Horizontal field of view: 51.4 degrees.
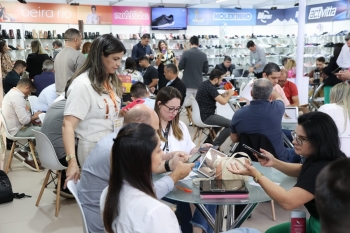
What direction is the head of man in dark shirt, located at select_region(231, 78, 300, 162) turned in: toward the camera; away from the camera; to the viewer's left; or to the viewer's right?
away from the camera

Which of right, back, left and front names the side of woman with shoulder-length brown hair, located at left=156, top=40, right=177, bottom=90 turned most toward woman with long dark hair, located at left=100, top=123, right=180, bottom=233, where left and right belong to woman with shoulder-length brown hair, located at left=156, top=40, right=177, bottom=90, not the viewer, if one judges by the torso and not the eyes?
front

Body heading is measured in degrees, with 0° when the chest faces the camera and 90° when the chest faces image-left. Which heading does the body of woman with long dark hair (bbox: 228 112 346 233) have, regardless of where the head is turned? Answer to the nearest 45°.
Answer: approximately 90°

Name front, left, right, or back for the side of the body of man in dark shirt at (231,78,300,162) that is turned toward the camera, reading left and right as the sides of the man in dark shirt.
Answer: back

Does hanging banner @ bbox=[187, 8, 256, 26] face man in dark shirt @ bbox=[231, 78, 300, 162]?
yes

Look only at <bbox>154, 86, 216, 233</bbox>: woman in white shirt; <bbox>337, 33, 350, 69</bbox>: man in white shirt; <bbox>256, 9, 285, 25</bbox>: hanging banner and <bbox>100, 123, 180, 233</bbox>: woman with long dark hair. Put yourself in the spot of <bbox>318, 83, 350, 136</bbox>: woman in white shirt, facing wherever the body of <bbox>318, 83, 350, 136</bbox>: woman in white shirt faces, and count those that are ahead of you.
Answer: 2

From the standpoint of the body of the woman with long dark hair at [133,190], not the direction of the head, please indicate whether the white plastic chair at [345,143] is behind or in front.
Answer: in front

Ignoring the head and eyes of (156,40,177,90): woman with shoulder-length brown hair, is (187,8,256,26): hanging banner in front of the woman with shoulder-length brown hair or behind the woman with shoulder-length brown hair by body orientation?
behind

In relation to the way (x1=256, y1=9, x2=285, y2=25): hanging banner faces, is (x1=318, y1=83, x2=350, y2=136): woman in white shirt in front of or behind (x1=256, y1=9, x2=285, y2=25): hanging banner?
in front

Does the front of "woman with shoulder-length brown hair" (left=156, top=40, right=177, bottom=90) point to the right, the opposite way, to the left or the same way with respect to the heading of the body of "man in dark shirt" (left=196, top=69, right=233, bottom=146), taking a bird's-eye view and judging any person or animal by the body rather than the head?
to the right

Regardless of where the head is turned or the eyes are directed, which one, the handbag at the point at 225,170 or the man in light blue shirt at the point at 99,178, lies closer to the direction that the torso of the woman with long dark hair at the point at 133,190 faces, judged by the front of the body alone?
the handbag

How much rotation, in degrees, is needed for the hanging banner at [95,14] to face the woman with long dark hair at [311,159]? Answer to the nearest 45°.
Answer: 0° — it already faces them

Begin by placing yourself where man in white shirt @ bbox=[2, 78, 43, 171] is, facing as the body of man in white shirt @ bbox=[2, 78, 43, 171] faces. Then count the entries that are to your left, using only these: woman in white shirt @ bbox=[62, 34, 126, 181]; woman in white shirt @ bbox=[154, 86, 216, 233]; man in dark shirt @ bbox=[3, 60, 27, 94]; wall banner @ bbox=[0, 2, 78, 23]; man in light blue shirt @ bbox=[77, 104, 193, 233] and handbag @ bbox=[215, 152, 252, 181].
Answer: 2

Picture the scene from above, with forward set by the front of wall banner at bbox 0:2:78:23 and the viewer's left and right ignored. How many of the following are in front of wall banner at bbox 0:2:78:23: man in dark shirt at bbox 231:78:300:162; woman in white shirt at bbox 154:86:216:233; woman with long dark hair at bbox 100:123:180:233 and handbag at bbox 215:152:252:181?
4

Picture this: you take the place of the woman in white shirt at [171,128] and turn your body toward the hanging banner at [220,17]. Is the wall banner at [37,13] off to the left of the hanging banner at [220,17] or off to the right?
left

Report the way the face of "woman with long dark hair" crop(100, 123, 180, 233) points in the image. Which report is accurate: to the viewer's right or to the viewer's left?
to the viewer's right

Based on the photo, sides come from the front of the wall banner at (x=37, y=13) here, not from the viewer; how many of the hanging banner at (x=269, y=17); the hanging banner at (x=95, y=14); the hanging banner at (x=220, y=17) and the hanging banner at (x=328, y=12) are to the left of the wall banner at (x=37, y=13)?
4

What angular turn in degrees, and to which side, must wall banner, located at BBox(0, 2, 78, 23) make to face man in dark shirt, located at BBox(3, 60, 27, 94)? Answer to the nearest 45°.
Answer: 0° — it already faces them

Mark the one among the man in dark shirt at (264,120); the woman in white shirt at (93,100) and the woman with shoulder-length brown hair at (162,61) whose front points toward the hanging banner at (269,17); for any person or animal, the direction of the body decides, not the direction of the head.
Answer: the man in dark shirt
